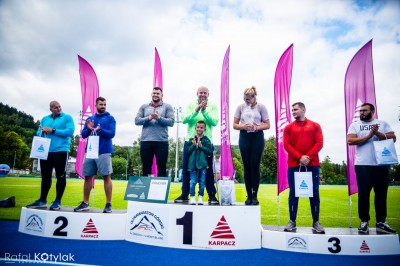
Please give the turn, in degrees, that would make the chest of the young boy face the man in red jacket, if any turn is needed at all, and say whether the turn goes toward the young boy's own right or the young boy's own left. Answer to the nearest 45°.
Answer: approximately 90° to the young boy's own left

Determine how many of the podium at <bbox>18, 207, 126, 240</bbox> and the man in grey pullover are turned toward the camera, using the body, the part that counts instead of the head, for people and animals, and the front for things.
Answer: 2

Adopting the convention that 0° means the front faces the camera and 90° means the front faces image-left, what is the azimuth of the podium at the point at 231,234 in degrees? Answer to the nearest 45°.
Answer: approximately 0°

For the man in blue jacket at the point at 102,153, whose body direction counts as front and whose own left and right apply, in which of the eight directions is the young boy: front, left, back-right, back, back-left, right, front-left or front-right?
left
